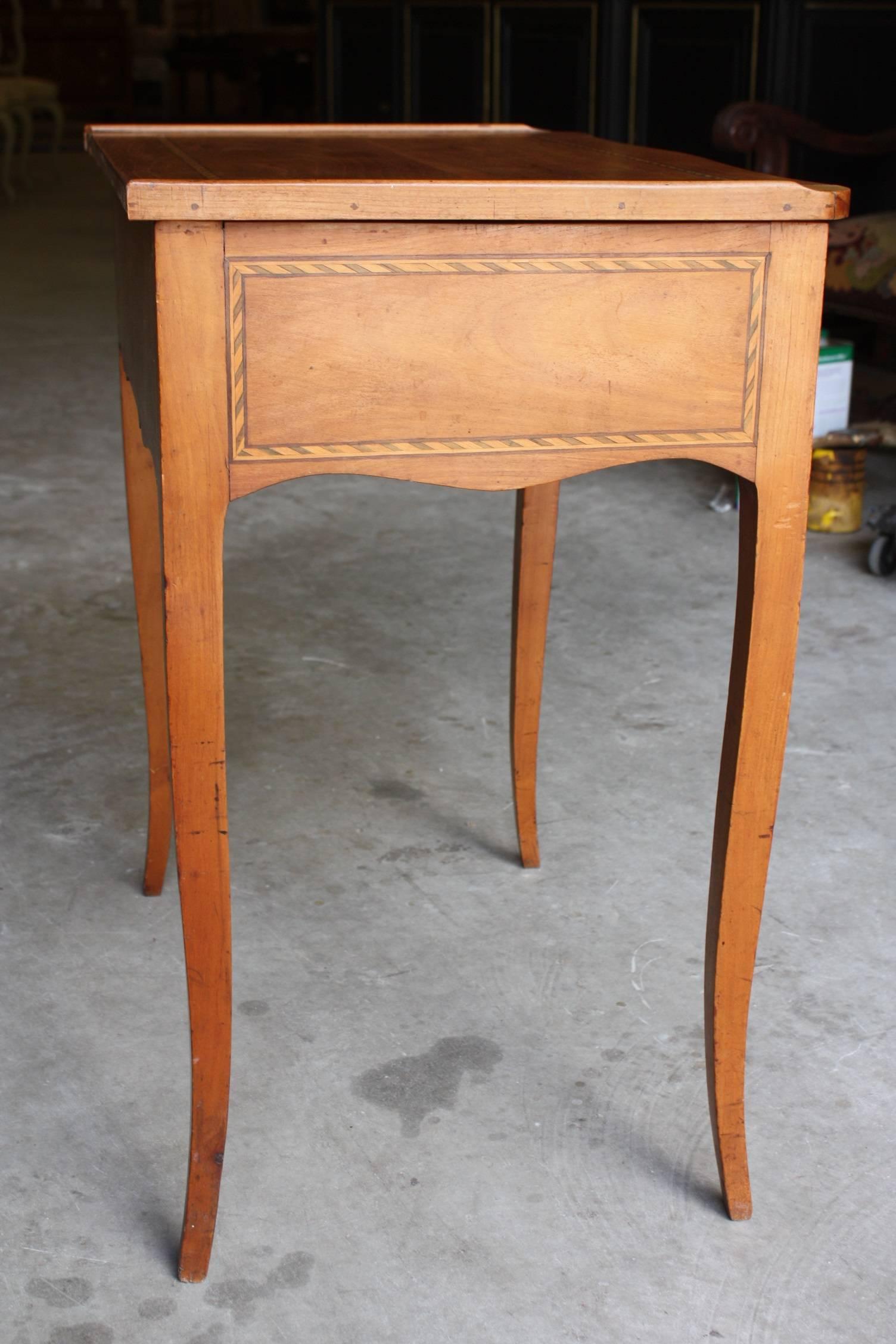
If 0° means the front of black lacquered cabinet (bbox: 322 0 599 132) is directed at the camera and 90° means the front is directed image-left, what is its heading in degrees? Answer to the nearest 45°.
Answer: approximately 0°
